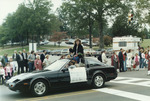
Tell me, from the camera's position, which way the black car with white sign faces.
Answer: facing the viewer and to the left of the viewer

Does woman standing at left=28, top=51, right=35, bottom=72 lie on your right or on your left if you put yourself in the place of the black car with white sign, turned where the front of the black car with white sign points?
on your right
